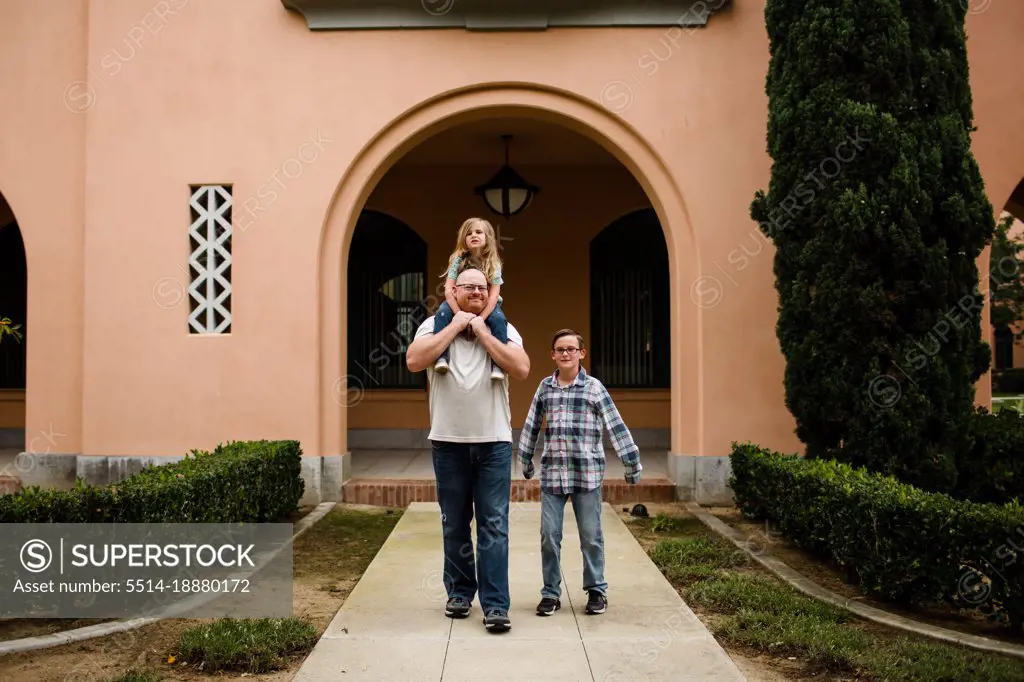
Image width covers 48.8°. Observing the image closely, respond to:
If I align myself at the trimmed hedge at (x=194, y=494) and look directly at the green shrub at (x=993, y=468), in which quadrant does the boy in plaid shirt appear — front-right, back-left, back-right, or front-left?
front-right

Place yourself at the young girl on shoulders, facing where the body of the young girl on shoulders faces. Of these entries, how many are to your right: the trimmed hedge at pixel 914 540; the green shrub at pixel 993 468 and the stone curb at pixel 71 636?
1

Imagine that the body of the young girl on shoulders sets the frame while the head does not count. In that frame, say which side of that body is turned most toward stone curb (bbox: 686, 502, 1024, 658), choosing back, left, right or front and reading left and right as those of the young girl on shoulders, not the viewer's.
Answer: left

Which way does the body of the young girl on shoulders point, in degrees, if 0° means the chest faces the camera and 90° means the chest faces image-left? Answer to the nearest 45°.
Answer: approximately 0°

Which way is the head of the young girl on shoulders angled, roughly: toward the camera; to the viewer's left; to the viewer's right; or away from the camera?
toward the camera

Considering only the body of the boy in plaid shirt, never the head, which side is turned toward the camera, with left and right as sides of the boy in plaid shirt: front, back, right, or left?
front

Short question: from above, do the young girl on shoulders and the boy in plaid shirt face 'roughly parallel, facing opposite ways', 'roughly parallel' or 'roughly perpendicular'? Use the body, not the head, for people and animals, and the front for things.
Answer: roughly parallel

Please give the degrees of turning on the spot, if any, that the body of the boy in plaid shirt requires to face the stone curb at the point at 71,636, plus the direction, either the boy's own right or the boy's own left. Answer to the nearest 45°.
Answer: approximately 90° to the boy's own right

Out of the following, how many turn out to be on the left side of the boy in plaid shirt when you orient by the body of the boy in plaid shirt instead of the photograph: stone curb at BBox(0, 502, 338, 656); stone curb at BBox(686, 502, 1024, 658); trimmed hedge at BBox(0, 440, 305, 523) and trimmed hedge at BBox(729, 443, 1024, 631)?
2

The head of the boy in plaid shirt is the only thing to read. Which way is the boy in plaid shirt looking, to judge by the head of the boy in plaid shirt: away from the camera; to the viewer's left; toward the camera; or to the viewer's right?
toward the camera

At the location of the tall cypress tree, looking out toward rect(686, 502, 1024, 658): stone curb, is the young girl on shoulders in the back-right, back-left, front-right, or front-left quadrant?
front-right

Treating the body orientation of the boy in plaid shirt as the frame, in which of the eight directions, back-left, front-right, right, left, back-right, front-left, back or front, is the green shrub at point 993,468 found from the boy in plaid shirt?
back-left

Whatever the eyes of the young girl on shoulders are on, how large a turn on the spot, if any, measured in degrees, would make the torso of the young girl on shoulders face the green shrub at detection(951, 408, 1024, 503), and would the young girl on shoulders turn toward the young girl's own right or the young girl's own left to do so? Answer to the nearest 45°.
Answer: approximately 135° to the young girl's own left

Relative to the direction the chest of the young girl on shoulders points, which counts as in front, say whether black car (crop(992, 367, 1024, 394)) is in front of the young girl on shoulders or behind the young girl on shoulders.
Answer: behind
